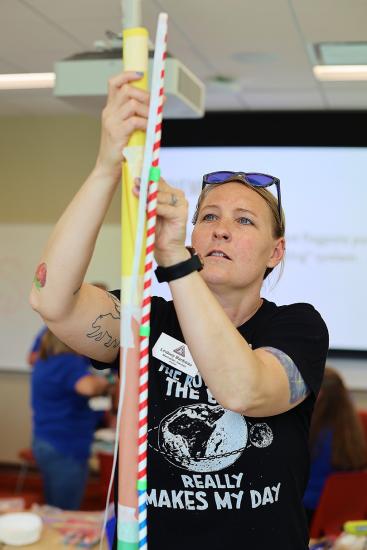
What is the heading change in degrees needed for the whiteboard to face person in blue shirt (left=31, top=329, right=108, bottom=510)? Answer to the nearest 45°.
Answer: approximately 45° to its right

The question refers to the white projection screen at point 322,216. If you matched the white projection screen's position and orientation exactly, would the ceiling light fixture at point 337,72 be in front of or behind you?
in front

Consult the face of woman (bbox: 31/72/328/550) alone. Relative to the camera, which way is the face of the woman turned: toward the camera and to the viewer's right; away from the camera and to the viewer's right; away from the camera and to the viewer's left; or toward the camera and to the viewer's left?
toward the camera and to the viewer's left

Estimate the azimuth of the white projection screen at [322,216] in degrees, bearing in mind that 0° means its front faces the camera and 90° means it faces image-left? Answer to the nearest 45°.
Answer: approximately 0°

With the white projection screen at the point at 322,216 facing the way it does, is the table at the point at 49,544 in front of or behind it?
in front

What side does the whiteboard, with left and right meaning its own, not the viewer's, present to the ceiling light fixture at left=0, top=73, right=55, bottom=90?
front

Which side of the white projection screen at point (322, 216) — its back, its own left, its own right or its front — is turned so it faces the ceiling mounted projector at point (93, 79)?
front
